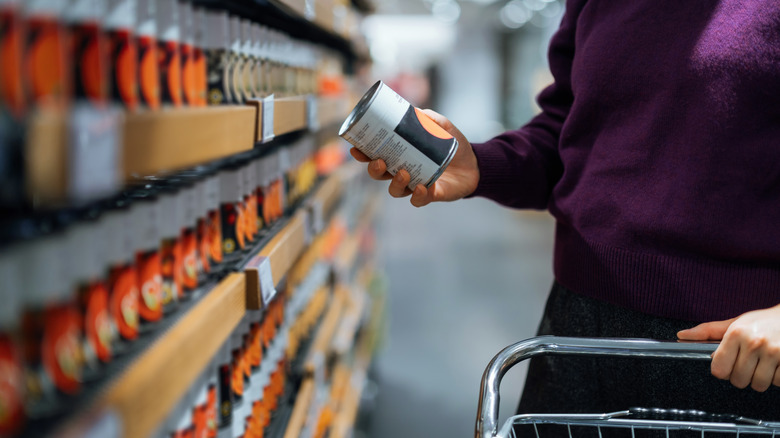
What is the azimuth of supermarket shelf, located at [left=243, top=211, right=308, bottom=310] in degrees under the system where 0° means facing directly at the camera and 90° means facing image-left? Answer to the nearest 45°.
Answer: approximately 315°

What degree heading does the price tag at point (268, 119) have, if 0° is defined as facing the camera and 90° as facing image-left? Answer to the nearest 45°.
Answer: approximately 315°

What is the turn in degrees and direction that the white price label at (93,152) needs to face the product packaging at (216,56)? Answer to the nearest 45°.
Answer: approximately 135° to its left

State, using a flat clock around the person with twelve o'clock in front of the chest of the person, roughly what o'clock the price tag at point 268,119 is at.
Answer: The price tag is roughly at 1 o'clock from the person.

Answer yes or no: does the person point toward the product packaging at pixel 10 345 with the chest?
yes

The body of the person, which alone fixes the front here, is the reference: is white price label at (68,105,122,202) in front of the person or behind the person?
in front

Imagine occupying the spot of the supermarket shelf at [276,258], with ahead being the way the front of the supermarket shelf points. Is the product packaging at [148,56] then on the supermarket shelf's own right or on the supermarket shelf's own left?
on the supermarket shelf's own right

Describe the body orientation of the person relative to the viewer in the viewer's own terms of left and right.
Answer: facing the viewer and to the left of the viewer

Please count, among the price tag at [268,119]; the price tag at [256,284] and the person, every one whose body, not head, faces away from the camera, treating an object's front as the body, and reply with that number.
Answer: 0

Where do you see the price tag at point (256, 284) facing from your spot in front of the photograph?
facing the viewer and to the right of the viewer

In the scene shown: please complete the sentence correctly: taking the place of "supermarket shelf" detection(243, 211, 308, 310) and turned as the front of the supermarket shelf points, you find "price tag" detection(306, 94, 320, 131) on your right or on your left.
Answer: on your left
